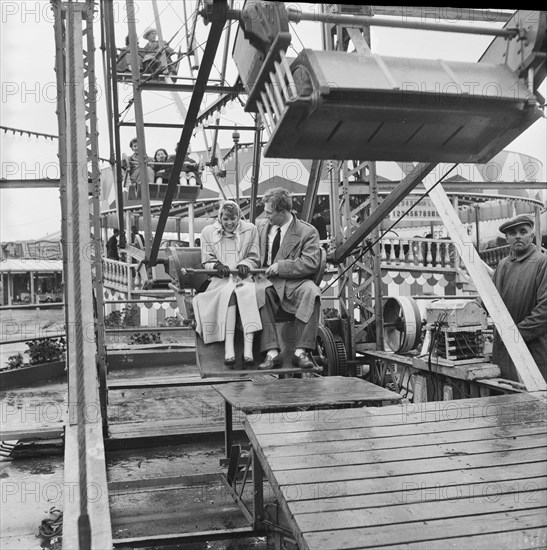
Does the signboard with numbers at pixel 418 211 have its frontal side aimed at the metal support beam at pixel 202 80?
yes

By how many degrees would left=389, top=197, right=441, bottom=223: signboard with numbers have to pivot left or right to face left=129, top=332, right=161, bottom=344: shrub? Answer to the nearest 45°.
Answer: approximately 45° to its right

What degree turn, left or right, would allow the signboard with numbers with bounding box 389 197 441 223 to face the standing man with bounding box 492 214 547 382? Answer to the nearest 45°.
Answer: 0° — it already faces them

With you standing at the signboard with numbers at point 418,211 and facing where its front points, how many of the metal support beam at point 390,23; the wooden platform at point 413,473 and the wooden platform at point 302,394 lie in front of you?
3

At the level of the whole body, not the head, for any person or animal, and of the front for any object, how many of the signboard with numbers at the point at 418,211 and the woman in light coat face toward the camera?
2

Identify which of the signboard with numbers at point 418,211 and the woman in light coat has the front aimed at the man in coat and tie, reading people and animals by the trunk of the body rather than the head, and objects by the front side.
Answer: the signboard with numbers

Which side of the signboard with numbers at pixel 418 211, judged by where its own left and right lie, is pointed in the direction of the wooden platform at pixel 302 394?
front

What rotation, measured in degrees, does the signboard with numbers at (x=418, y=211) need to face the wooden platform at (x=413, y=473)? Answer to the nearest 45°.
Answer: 0° — it already faces it

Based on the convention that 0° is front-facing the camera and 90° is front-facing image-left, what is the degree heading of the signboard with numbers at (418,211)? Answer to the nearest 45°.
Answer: approximately 0°

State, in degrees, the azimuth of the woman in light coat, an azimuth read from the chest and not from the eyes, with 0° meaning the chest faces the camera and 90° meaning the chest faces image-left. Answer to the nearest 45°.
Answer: approximately 0°

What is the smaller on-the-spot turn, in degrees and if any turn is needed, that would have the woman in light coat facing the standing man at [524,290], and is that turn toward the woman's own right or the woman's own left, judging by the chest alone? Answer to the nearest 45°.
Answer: approximately 90° to the woman's own left

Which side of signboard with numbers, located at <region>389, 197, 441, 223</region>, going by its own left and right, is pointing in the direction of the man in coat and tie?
front

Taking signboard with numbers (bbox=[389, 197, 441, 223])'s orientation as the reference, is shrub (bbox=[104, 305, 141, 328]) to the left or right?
on its right

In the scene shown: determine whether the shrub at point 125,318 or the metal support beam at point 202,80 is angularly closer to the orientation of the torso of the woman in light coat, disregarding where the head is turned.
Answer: the metal support beam
